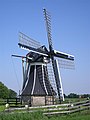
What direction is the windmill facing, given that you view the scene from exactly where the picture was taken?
facing the viewer and to the right of the viewer
